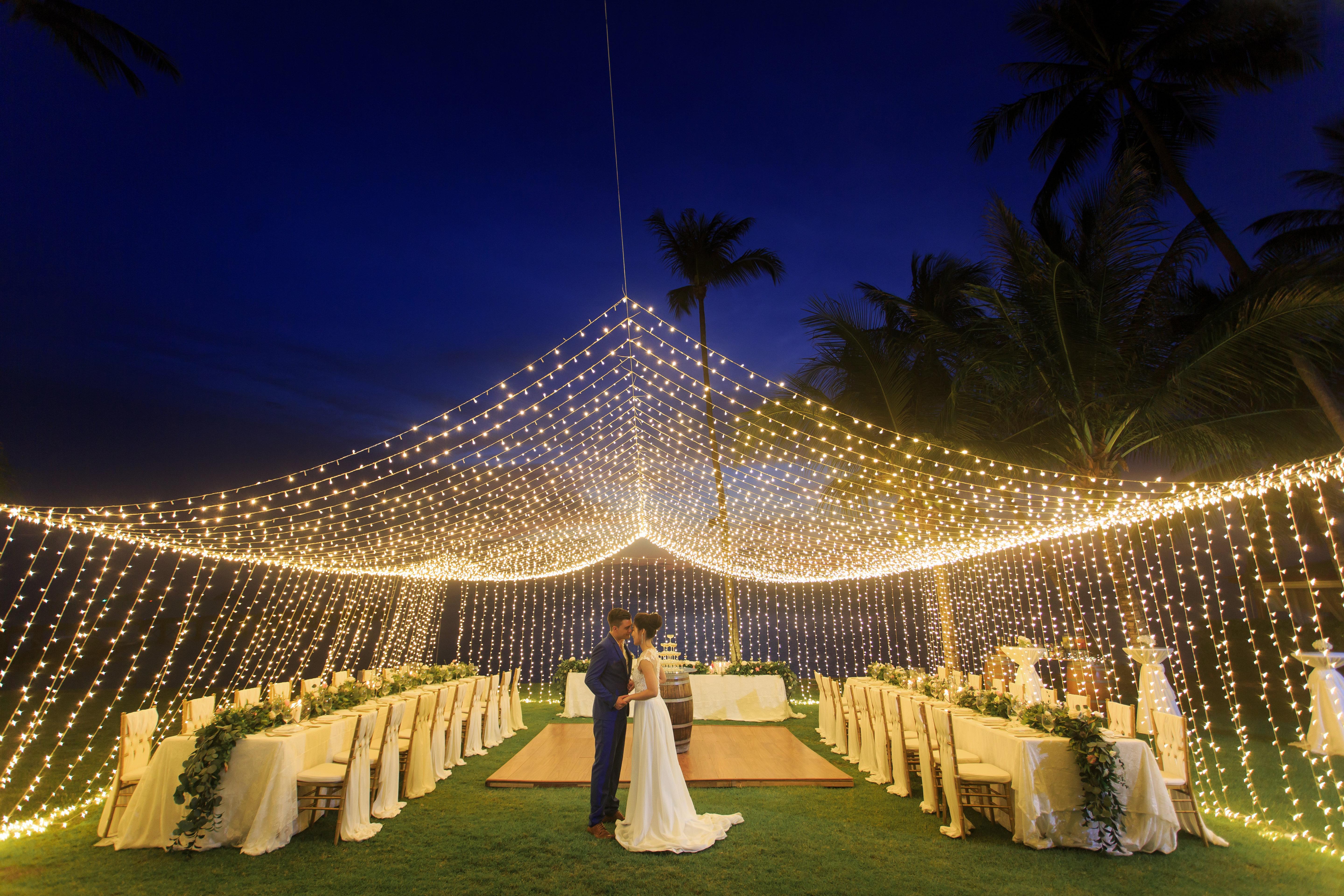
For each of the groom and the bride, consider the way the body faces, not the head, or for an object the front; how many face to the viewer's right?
1

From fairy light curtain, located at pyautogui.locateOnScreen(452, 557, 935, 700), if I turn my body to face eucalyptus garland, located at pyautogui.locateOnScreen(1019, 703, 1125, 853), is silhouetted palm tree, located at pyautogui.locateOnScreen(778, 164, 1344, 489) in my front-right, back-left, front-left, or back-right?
front-left

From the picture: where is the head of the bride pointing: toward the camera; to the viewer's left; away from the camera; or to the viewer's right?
to the viewer's left

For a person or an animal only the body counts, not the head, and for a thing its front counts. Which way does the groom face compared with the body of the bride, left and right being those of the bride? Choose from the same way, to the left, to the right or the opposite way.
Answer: the opposite way

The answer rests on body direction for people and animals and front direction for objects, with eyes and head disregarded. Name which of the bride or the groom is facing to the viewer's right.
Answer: the groom

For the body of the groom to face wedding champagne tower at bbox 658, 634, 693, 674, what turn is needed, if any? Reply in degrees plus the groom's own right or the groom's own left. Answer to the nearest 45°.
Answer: approximately 90° to the groom's own left

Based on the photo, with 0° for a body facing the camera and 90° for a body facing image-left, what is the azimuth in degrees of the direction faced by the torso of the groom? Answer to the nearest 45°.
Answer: approximately 270°

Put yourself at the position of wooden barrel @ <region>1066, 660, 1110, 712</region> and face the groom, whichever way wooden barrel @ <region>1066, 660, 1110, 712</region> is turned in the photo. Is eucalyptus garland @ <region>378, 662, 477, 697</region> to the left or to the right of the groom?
right

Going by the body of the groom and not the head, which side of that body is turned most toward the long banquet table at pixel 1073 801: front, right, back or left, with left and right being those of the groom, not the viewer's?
front

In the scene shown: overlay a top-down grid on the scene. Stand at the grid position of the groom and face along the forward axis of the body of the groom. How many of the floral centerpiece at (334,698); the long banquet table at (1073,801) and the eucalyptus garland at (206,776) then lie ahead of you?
1

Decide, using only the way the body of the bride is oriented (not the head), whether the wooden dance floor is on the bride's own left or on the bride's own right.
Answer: on the bride's own right

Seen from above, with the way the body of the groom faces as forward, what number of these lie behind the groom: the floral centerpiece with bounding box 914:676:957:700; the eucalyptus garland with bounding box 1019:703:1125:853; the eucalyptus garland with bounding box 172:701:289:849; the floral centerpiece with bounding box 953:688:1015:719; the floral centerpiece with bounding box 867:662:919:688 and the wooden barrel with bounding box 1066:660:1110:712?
1

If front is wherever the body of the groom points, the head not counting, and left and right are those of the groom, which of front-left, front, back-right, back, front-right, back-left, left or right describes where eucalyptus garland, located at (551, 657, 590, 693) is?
left

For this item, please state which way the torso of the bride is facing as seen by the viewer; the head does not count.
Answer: to the viewer's left
